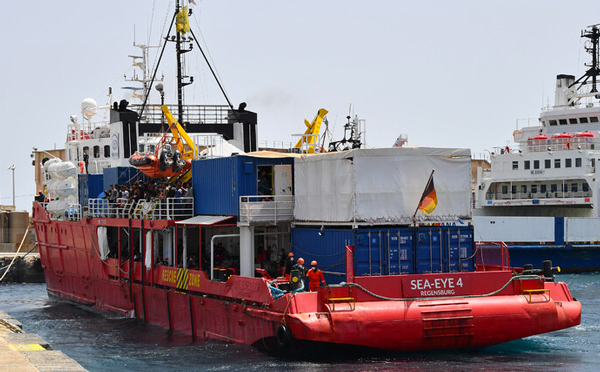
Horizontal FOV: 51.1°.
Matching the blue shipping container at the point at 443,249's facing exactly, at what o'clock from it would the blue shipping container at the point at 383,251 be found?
the blue shipping container at the point at 383,251 is roughly at 2 o'clock from the blue shipping container at the point at 443,249.

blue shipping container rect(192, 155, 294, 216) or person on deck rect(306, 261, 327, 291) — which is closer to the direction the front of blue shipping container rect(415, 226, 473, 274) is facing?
the person on deck

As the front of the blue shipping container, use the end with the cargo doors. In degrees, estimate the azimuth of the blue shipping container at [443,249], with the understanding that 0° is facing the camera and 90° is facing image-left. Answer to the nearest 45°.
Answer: approximately 0°

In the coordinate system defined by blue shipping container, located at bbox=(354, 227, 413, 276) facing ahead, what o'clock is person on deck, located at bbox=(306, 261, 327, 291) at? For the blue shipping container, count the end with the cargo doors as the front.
The person on deck is roughly at 2 o'clock from the blue shipping container.

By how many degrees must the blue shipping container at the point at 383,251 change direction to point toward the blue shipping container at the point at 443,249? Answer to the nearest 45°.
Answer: approximately 135° to its left

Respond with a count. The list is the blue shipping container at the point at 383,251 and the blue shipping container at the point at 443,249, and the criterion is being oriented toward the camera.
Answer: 2
